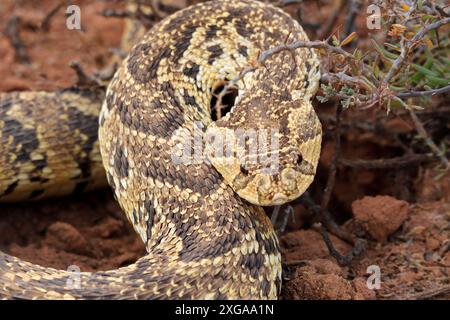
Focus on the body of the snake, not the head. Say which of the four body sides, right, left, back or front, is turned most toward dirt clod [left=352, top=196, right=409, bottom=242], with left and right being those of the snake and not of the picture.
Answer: left

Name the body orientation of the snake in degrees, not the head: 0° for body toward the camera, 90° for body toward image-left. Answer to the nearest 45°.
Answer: approximately 0°
